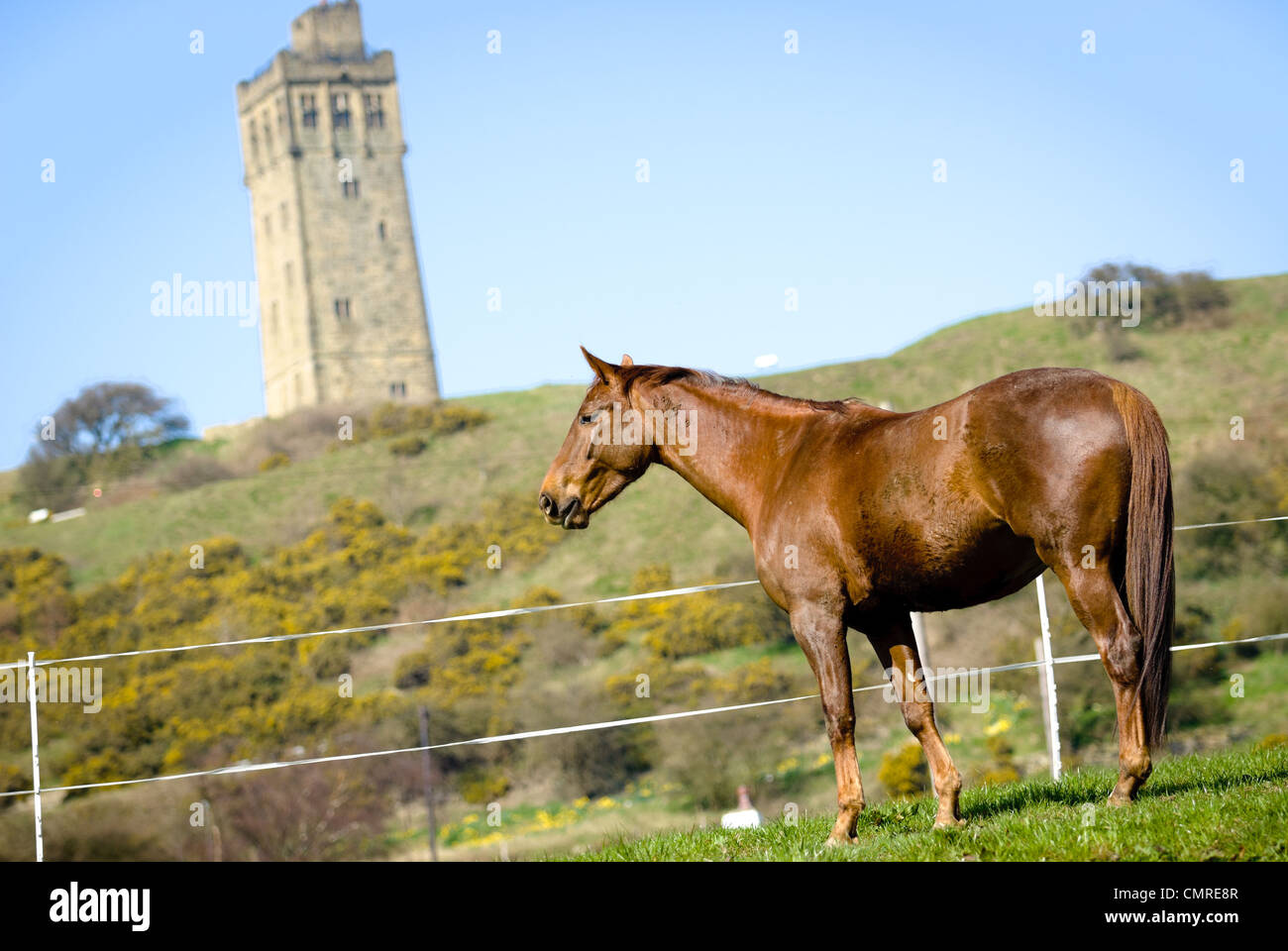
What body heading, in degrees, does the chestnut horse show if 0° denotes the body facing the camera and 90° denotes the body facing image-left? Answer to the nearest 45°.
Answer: approximately 90°

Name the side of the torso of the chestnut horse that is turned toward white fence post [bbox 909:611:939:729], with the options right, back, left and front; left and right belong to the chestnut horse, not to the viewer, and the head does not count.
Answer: right

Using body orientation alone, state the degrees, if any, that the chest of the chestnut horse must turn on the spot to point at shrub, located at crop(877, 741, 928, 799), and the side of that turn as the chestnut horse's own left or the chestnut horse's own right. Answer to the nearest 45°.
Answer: approximately 90° to the chestnut horse's own right
